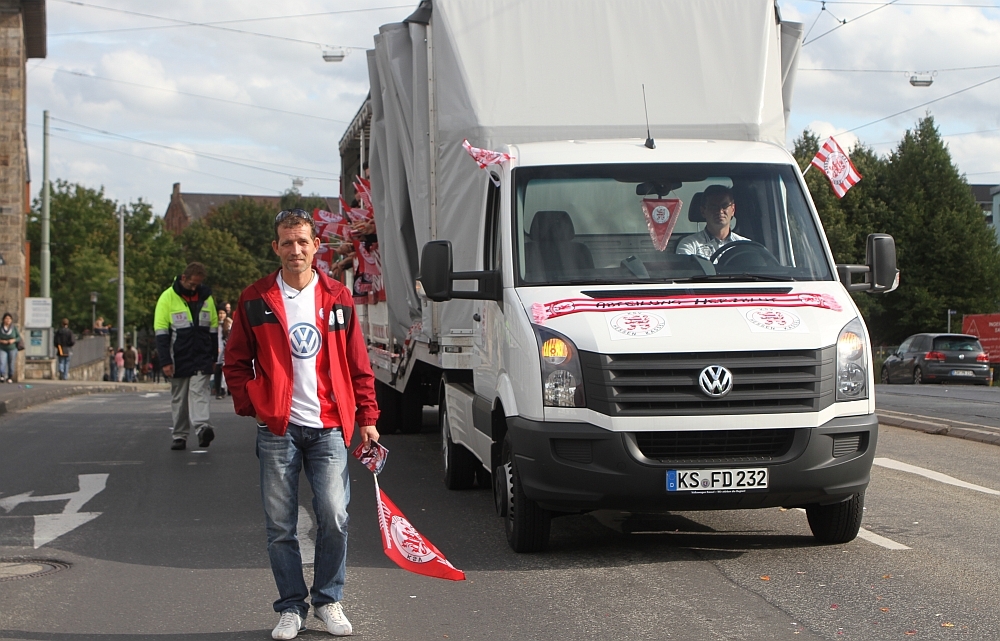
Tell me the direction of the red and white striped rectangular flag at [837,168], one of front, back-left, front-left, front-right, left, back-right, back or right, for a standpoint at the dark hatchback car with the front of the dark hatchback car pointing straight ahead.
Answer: back-left

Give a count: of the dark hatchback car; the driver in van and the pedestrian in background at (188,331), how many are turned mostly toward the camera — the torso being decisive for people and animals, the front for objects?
2

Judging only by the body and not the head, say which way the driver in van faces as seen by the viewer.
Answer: toward the camera

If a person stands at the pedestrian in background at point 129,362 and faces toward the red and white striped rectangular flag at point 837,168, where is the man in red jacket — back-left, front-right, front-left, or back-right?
front-right

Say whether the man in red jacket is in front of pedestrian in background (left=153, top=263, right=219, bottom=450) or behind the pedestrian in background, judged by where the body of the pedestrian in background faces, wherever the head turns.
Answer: in front

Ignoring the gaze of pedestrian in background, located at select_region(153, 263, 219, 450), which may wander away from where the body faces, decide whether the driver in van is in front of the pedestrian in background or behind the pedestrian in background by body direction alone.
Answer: in front

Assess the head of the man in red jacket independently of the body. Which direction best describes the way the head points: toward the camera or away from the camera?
toward the camera

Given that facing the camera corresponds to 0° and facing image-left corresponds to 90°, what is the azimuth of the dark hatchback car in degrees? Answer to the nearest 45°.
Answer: approximately 135°

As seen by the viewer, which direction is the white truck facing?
toward the camera

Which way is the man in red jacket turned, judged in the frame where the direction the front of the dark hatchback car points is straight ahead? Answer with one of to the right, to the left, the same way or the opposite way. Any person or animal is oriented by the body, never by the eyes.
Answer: the opposite way

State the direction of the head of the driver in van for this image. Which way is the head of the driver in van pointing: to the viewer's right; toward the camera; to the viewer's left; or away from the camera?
toward the camera

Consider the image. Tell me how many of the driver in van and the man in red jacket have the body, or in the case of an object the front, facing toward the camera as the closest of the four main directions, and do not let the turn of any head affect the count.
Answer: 2

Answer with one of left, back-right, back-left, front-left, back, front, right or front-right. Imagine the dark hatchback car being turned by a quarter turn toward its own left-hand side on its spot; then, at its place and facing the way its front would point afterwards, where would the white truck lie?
front-left

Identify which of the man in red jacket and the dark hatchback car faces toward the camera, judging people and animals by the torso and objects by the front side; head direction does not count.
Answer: the man in red jacket

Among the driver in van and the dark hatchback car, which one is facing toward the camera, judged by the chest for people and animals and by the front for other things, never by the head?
the driver in van

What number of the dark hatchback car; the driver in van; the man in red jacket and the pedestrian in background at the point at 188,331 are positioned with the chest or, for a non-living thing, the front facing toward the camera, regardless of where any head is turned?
3

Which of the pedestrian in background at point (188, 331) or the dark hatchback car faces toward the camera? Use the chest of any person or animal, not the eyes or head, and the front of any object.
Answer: the pedestrian in background

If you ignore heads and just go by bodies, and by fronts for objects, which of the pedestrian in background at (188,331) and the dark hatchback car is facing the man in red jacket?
the pedestrian in background

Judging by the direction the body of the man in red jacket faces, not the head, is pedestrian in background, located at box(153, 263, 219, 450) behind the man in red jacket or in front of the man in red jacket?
behind

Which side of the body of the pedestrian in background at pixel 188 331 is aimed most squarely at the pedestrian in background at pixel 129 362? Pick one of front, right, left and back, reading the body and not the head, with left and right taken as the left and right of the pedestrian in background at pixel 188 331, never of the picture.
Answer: back
